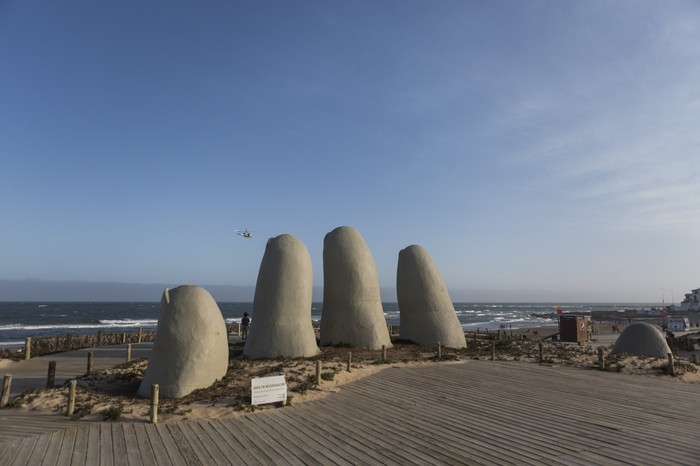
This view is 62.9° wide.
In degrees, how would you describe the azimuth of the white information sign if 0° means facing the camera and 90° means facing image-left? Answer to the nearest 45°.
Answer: approximately 0°

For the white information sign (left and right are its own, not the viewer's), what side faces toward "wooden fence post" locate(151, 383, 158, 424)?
right
